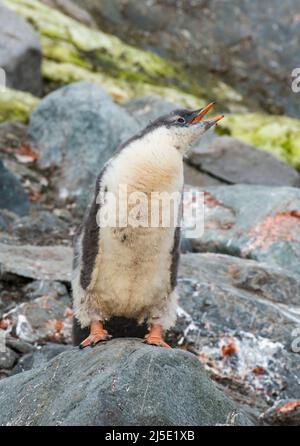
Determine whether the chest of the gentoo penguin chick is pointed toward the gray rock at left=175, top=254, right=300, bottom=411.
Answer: no

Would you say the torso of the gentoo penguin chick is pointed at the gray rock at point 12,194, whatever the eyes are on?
no

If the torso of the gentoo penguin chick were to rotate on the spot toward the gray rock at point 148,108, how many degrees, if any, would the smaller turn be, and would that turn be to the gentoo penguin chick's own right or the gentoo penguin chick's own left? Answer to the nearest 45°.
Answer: approximately 180°

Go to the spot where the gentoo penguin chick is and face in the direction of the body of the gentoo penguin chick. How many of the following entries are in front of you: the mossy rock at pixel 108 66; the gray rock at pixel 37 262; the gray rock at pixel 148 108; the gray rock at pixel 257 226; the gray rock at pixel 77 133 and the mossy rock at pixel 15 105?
0

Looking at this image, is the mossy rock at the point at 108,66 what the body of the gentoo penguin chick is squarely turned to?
no

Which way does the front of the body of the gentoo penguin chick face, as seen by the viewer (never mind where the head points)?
toward the camera
